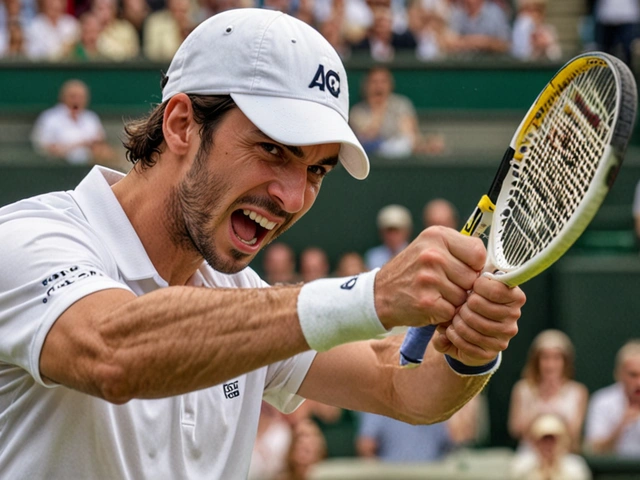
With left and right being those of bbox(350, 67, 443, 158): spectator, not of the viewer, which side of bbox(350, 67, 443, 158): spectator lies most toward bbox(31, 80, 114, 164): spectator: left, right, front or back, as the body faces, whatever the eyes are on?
right

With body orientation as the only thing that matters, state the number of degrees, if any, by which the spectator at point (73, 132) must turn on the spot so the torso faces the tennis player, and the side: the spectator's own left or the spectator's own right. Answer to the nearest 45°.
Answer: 0° — they already face them

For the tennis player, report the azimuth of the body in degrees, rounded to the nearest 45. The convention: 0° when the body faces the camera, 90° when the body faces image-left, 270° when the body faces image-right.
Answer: approximately 315°

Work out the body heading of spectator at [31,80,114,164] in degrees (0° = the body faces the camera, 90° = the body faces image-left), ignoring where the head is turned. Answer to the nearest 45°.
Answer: approximately 0°

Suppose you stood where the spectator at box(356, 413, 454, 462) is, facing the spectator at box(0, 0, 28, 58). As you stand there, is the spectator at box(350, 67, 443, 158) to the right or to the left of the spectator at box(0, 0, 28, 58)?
right

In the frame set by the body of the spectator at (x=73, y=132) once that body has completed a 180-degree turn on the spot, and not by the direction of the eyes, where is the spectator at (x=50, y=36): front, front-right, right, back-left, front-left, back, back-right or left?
front

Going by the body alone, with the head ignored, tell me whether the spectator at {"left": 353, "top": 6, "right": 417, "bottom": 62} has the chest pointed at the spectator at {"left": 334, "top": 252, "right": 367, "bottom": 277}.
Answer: yes

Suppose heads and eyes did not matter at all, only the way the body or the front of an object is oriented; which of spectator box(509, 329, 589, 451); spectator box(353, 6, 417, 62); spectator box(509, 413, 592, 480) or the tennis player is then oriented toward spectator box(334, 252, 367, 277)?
spectator box(353, 6, 417, 62)

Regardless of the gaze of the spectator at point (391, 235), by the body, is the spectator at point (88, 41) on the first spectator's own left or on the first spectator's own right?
on the first spectator's own right
